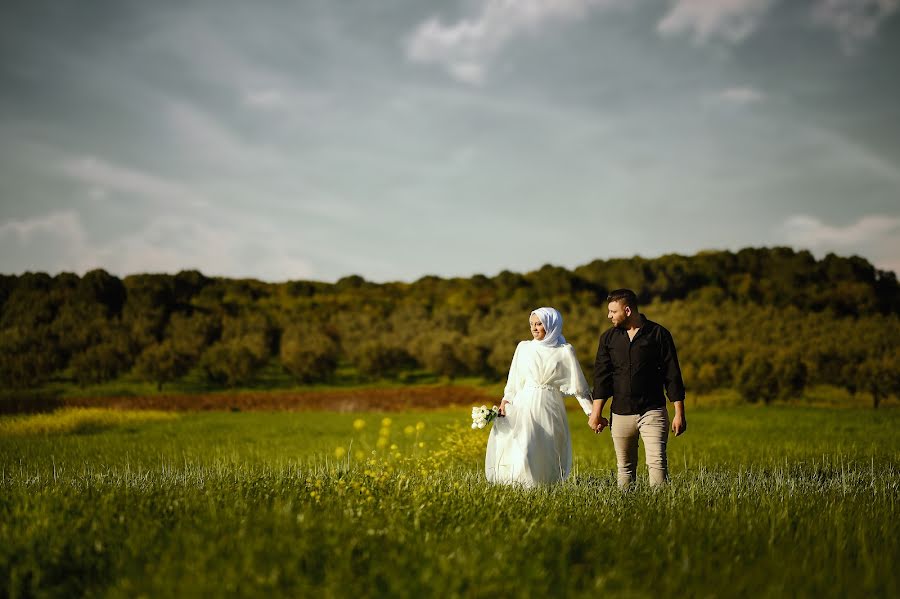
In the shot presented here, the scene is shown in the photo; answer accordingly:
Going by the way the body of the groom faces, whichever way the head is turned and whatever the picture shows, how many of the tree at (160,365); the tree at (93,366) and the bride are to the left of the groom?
0

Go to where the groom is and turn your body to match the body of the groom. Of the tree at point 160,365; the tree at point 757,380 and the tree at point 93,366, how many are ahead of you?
0

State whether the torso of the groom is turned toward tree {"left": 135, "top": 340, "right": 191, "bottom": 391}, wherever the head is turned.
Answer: no

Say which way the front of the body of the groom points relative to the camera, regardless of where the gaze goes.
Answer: toward the camera

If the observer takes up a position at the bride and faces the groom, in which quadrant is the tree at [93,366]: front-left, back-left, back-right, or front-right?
back-left

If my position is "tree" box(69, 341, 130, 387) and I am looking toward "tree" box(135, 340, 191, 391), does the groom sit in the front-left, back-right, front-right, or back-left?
front-right

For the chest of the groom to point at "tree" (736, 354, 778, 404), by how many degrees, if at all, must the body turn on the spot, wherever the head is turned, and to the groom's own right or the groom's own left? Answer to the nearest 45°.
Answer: approximately 180°

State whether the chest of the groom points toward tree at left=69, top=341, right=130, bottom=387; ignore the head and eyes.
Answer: no

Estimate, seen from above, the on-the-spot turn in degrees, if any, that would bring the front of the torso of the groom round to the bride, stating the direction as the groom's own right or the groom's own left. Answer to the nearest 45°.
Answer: approximately 90° to the groom's own right

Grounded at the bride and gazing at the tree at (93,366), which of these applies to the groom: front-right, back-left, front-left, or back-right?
back-right
